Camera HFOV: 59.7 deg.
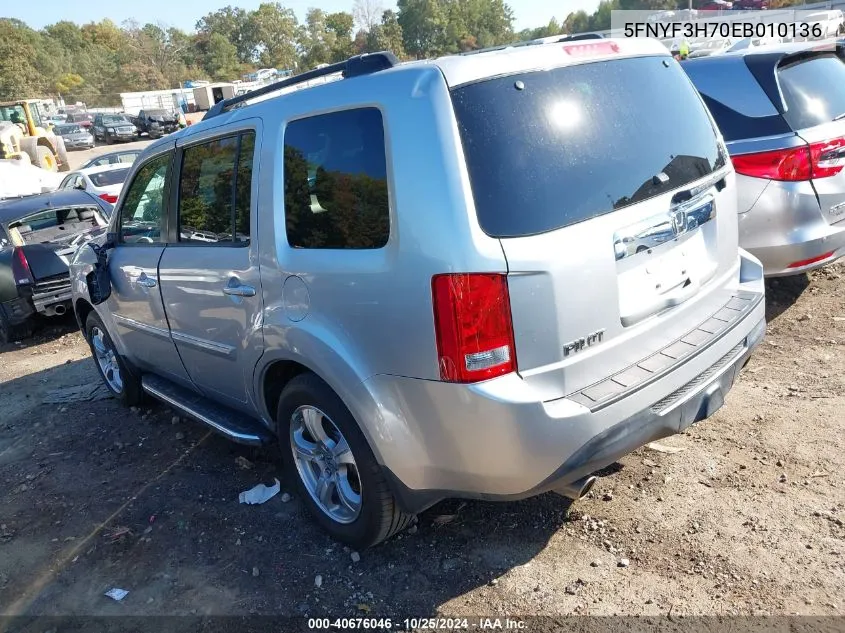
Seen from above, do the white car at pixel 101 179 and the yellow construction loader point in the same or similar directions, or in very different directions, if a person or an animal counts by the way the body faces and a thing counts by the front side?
very different directions

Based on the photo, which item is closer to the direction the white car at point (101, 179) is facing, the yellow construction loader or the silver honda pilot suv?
the yellow construction loader

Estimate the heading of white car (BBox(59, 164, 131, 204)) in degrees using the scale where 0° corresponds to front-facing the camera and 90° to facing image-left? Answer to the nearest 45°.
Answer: approximately 135°

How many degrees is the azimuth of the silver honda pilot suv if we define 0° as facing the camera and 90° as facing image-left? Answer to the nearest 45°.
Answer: approximately 135°

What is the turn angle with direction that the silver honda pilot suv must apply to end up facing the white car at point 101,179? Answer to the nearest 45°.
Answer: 0° — it already faces it

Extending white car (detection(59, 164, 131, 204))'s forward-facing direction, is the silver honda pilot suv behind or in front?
behind

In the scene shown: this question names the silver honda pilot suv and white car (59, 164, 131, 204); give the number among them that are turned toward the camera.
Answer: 0

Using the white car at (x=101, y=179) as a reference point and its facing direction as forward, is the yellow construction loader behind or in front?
in front

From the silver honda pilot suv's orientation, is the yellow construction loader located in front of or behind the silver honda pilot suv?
in front
